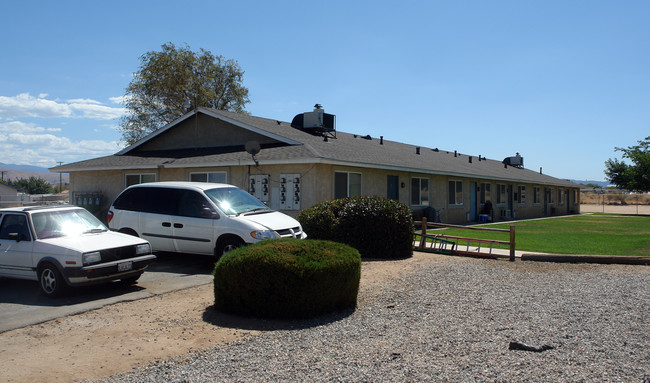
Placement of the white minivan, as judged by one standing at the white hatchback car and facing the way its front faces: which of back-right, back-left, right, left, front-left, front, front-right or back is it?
left

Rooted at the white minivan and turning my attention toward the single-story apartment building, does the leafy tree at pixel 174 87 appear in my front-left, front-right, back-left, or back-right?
front-left

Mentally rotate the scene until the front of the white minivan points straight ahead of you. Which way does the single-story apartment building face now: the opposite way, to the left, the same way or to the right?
the same way

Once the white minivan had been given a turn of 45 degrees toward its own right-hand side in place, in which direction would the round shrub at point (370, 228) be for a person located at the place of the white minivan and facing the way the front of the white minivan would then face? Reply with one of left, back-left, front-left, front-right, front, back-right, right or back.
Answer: left

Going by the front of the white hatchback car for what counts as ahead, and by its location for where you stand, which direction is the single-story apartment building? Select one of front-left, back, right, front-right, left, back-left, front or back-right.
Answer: left

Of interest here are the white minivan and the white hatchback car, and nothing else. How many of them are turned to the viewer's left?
0

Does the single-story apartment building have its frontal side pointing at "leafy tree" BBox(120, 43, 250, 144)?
no

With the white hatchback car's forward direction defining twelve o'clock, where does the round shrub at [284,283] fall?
The round shrub is roughly at 12 o'clock from the white hatchback car.

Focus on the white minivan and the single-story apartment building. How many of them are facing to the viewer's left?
0

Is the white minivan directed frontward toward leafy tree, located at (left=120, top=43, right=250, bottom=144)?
no

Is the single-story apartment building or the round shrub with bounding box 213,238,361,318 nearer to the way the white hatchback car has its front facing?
the round shrub

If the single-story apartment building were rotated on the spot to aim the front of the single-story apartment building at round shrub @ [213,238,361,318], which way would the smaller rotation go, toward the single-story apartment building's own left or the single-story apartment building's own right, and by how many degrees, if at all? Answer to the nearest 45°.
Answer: approximately 45° to the single-story apartment building's own right

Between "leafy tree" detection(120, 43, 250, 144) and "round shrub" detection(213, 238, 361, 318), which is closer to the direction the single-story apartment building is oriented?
the round shrub

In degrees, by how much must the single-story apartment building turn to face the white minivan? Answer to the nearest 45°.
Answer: approximately 45° to its right

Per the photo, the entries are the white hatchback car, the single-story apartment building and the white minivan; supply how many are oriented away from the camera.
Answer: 0

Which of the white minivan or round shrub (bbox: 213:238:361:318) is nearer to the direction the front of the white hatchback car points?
the round shrub

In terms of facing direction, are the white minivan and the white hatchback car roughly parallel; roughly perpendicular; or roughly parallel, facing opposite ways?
roughly parallel

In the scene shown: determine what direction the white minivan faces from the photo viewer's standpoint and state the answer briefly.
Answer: facing the viewer and to the right of the viewer

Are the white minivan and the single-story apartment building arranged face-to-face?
no

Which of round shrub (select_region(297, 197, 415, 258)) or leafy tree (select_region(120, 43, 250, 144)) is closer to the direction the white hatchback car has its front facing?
the round shrub

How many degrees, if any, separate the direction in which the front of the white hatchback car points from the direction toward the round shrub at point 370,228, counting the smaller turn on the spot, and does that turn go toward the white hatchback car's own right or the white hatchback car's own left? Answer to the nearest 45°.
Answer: approximately 45° to the white hatchback car's own left
